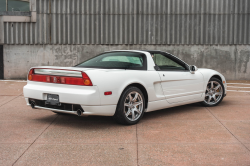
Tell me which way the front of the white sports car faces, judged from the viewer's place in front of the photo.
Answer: facing away from the viewer and to the right of the viewer
